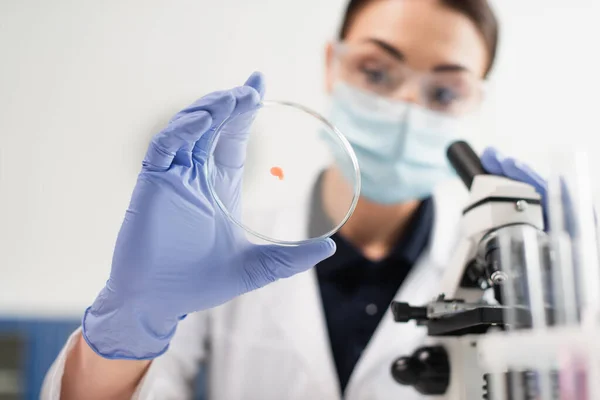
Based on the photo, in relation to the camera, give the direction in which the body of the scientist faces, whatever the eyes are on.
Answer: toward the camera
